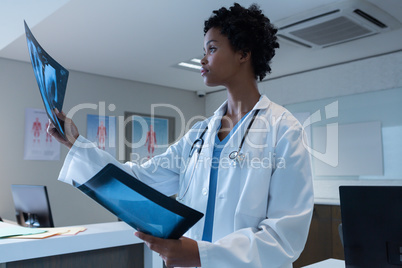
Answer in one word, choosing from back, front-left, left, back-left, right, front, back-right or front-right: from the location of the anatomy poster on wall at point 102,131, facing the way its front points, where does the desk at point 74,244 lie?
front

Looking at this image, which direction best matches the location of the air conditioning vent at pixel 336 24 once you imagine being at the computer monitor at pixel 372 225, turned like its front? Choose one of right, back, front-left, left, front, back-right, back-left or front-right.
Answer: front

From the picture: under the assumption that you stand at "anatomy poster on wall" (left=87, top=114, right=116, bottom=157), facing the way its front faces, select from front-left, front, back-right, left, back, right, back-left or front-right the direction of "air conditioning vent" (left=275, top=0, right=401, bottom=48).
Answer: front-left

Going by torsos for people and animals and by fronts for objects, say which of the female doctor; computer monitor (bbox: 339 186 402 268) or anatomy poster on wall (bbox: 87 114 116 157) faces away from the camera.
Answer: the computer monitor

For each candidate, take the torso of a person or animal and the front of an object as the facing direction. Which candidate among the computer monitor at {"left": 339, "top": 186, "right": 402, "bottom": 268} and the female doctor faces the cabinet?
the computer monitor

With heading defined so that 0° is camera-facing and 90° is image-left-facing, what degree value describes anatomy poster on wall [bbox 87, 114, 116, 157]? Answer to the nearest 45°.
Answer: approximately 0°

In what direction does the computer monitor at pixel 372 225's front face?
away from the camera

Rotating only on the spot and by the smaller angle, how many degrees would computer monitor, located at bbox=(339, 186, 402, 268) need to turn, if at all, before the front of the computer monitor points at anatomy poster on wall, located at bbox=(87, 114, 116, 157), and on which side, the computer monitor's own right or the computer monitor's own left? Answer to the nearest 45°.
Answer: approximately 45° to the computer monitor's own left

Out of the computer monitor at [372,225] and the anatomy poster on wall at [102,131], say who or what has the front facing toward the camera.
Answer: the anatomy poster on wall

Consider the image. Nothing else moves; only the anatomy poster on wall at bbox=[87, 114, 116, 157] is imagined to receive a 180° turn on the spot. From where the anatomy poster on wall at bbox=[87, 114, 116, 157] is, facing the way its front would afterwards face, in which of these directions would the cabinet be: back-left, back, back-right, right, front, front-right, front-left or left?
back-right

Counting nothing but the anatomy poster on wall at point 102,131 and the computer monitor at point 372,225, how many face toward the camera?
1

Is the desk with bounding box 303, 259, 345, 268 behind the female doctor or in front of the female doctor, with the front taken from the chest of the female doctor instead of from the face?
behind

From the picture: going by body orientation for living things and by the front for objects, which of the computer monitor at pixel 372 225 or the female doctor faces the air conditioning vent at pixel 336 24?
the computer monitor

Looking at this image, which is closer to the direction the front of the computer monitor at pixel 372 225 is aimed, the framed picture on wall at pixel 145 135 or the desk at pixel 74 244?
the framed picture on wall

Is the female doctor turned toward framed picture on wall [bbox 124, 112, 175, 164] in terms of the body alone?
no

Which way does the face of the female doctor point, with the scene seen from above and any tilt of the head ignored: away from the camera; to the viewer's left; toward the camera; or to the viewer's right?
to the viewer's left
